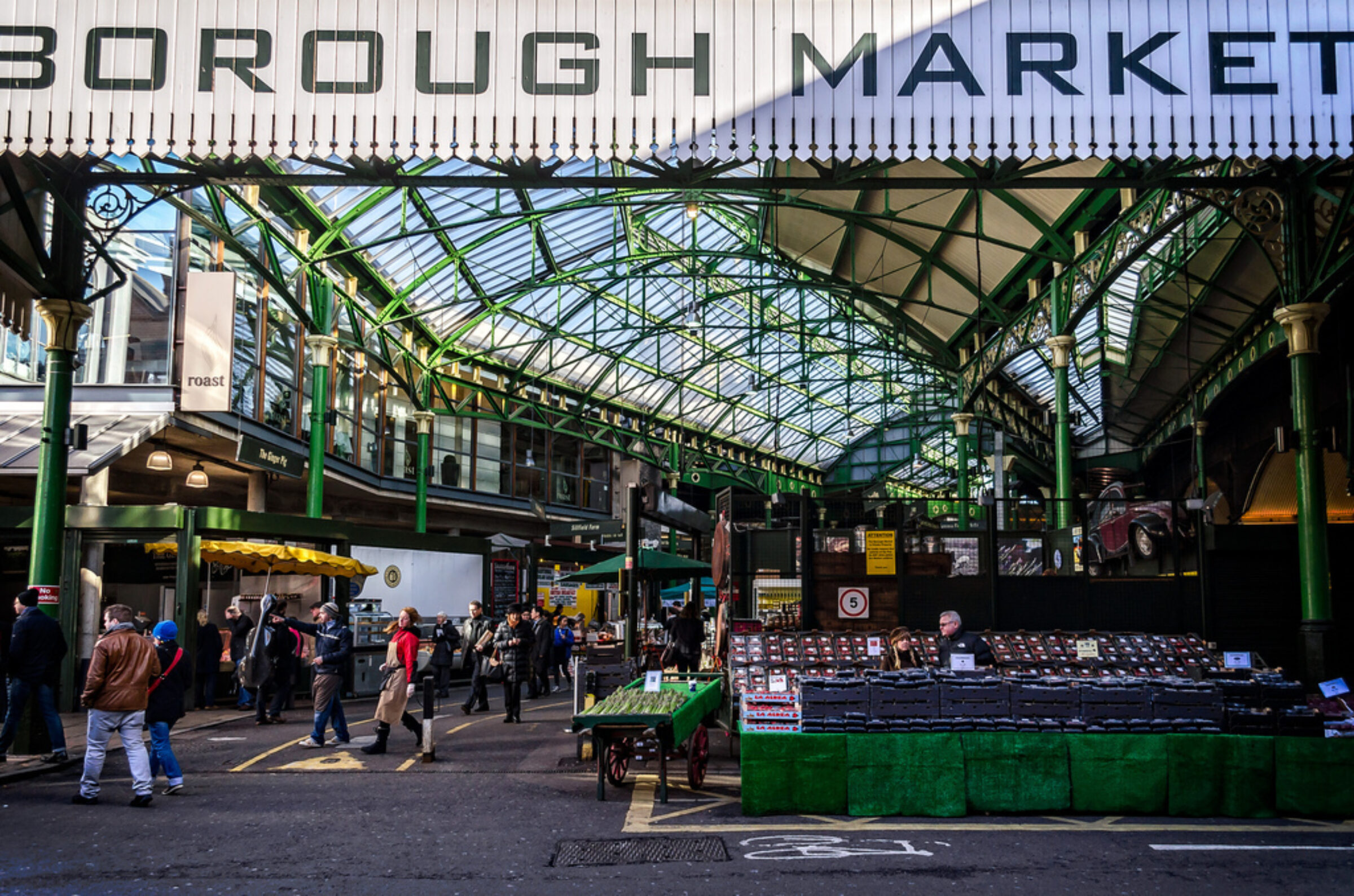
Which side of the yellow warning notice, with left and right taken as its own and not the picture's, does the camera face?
front

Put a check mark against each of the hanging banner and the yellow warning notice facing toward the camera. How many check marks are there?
2

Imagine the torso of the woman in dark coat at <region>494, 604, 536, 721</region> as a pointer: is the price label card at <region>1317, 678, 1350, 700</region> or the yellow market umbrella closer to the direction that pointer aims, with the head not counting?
the price label card

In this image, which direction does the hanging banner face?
toward the camera

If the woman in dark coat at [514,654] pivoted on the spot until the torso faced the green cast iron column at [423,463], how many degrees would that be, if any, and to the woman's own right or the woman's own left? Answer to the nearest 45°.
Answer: approximately 180°

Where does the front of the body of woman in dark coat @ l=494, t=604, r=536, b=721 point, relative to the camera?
toward the camera

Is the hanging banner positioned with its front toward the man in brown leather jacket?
yes

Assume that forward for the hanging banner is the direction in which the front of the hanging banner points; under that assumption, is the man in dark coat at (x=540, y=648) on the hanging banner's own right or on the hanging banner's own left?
on the hanging banner's own left

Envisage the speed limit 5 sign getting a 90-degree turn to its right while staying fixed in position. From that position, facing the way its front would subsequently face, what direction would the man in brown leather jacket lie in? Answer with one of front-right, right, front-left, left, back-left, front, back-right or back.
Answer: front-left

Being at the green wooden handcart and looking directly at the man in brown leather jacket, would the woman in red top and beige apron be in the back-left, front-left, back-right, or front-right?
front-right

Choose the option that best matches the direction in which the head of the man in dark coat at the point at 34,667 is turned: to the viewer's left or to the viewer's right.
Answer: to the viewer's left

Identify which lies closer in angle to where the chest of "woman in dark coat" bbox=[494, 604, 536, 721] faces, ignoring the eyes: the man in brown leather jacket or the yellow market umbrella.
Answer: the man in brown leather jacket

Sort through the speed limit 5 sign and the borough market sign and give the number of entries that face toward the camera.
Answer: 2

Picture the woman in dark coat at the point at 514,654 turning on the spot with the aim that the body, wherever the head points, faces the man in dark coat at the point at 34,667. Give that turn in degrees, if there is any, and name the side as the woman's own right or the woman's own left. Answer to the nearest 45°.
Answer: approximately 45° to the woman's own right

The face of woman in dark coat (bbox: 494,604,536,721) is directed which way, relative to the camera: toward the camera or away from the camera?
toward the camera

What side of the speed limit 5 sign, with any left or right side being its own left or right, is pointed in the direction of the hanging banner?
right
